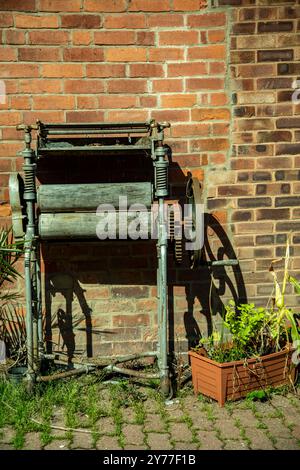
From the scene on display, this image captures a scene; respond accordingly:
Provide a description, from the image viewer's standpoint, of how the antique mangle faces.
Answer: facing the viewer

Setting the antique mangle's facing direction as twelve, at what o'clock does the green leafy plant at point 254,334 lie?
The green leafy plant is roughly at 9 o'clock from the antique mangle.
